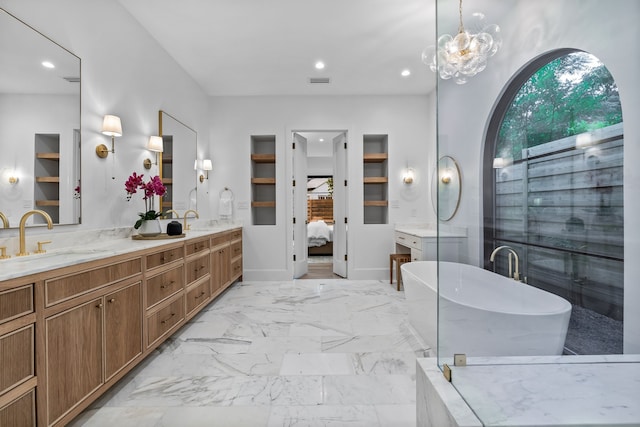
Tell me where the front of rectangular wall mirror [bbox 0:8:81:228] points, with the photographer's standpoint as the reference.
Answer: facing to the right of the viewer

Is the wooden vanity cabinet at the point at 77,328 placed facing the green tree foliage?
yes

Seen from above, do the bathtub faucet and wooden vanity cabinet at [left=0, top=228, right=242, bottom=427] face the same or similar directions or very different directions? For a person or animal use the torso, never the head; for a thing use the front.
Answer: very different directions

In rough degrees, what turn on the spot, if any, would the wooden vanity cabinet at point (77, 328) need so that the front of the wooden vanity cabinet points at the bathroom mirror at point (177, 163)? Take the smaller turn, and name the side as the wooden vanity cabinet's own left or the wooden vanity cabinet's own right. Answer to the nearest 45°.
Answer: approximately 135° to the wooden vanity cabinet's own left

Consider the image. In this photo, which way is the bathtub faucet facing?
to the viewer's left

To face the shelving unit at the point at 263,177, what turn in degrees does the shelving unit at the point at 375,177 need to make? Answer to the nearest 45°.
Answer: approximately 90° to its right

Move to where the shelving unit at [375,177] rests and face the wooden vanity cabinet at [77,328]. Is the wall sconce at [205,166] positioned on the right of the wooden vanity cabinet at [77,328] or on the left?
right

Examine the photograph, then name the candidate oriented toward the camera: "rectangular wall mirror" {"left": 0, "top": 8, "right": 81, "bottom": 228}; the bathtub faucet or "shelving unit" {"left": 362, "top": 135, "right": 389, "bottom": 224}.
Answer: the shelving unit

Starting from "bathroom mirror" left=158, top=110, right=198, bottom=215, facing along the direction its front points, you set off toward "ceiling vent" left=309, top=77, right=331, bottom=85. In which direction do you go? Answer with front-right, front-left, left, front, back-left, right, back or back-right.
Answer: front-left

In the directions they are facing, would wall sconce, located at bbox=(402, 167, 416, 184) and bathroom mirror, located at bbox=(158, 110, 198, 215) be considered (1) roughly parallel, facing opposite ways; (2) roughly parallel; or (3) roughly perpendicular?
roughly perpendicular

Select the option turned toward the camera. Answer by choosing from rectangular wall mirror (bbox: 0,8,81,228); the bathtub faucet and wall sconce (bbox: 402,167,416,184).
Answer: the wall sconce
